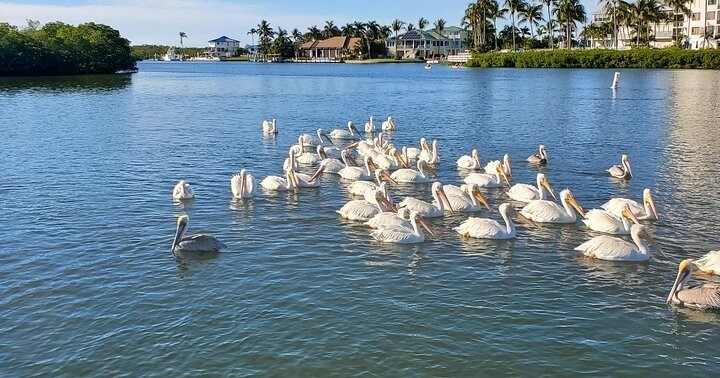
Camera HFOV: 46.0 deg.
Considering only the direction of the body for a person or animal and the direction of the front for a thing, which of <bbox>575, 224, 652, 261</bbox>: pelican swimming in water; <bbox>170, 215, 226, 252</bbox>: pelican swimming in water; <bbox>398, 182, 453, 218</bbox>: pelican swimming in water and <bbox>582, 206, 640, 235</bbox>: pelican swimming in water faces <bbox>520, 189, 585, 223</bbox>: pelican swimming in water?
<bbox>398, 182, 453, 218</bbox>: pelican swimming in water

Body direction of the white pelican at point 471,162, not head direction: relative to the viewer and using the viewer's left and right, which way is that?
facing to the right of the viewer

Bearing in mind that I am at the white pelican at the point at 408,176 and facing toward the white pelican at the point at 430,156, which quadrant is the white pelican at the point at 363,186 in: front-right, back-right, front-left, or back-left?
back-left

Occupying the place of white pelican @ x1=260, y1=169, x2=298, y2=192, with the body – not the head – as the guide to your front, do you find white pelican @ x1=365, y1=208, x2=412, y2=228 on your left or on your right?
on your right

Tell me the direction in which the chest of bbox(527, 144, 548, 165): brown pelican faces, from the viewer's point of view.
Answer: to the viewer's right

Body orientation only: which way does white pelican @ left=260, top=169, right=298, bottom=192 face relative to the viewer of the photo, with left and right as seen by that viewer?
facing to the right of the viewer

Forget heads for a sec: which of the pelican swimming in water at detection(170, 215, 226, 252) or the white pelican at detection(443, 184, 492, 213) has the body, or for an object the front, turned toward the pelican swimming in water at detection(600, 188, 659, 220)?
the white pelican

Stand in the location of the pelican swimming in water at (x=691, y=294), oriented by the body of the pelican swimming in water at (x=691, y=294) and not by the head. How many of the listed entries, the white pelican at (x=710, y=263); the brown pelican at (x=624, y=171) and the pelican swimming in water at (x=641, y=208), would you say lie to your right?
3

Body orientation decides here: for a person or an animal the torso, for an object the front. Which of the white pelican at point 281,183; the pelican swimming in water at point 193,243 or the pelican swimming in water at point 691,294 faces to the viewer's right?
the white pelican

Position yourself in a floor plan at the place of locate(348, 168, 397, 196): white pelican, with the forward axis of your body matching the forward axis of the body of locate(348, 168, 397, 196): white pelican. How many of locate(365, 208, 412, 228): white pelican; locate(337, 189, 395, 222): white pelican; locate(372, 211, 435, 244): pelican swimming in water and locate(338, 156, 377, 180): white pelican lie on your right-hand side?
3

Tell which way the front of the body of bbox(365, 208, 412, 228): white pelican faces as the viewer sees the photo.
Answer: to the viewer's right

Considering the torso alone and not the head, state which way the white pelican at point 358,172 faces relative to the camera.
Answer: to the viewer's right

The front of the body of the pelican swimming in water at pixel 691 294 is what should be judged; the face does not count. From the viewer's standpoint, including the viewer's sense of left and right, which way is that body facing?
facing to the left of the viewer
